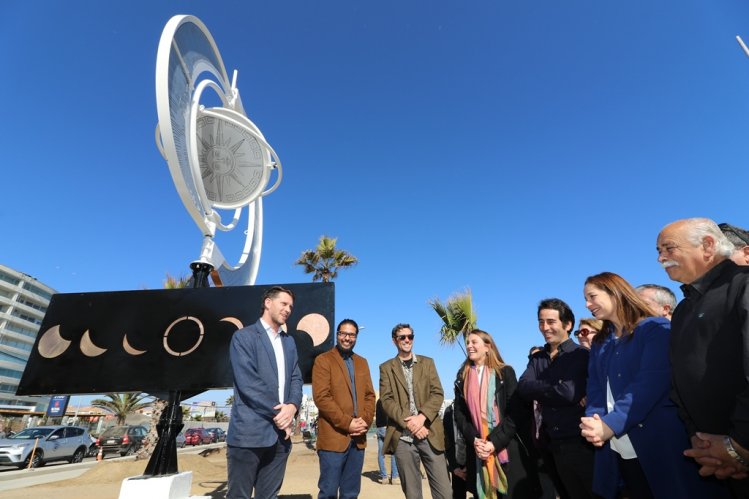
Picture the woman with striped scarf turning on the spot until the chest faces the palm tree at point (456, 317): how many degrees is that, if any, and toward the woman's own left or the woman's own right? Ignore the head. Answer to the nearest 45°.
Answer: approximately 135° to the woman's own right

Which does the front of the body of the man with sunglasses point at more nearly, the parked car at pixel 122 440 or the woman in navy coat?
the woman in navy coat

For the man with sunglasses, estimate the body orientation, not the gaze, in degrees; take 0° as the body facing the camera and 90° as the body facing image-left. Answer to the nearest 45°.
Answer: approximately 0°

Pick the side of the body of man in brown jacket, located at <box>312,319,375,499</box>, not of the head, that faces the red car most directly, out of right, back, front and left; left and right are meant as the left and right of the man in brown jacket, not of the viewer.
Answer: back

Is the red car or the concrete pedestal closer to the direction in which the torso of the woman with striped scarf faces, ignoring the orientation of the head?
the concrete pedestal

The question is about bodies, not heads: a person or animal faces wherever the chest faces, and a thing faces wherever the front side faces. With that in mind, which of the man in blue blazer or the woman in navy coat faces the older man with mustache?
the man in blue blazer

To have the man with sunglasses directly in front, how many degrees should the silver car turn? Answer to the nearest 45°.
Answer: approximately 45° to its left

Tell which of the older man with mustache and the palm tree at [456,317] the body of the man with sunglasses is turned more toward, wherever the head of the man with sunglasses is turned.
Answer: the older man with mustache

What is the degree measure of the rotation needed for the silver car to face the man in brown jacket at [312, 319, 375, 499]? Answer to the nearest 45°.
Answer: approximately 45° to its left
